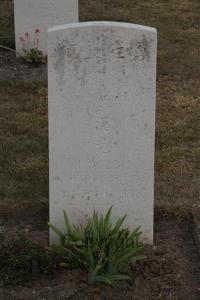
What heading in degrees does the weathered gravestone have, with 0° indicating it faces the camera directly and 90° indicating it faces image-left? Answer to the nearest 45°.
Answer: approximately 0°

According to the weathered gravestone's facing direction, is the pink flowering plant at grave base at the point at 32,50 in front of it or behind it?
behind

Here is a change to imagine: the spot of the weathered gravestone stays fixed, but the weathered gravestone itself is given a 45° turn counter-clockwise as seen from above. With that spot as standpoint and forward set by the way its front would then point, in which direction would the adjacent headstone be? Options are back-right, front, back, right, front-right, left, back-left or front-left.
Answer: back-left
